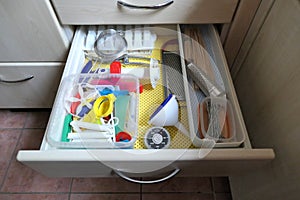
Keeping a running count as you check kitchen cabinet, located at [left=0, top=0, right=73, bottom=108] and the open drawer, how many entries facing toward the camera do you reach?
2

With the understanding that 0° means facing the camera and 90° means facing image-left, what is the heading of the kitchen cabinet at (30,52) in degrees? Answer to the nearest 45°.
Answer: approximately 0°

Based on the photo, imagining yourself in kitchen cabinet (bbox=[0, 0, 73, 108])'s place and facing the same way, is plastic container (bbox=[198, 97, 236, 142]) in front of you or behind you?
in front
